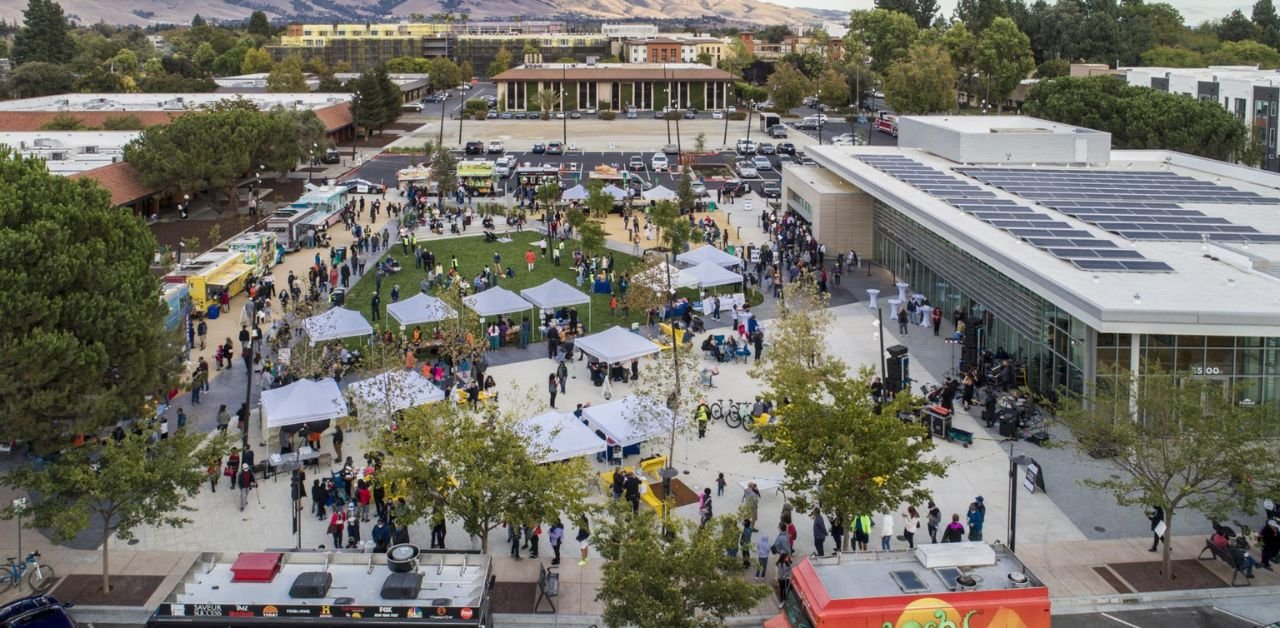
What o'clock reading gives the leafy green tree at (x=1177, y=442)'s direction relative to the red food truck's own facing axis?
The leafy green tree is roughly at 4 o'clock from the red food truck.

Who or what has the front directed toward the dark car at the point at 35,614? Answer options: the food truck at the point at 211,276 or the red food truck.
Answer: the red food truck

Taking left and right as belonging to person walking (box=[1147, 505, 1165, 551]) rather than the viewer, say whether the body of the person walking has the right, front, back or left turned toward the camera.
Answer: left

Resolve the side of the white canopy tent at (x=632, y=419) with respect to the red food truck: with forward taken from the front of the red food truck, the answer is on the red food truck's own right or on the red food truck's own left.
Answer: on the red food truck's own right

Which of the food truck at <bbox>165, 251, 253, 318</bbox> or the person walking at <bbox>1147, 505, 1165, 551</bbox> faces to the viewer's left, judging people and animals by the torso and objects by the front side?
the person walking

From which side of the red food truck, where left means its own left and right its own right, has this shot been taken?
left
